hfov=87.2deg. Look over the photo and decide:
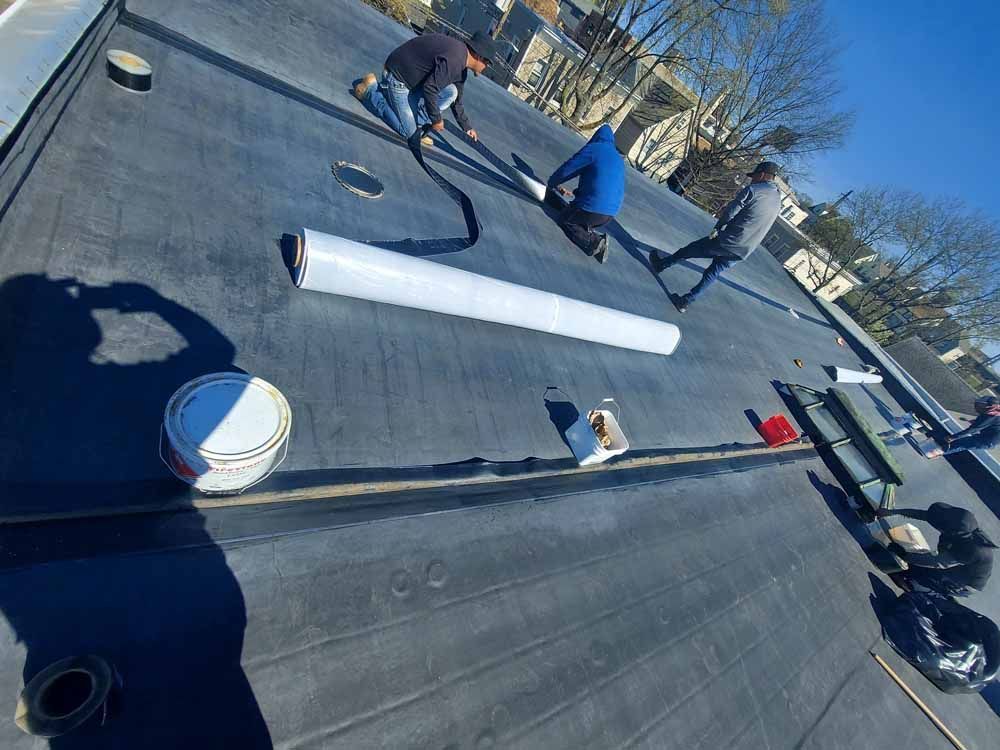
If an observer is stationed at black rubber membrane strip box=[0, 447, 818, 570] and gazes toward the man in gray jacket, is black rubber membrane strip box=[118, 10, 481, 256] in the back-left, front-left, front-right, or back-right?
front-left

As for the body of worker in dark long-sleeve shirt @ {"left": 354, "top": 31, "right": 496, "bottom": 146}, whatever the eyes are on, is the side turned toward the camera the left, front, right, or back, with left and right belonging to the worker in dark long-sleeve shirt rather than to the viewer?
right

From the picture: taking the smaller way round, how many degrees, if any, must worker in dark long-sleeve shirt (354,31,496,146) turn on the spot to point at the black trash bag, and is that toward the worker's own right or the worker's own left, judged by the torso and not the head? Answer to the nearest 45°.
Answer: approximately 45° to the worker's own right

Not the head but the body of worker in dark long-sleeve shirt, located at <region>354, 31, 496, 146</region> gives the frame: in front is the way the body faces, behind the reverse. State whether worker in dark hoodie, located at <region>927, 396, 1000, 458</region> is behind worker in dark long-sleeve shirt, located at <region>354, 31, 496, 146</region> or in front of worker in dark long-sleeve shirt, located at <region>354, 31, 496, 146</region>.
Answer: in front

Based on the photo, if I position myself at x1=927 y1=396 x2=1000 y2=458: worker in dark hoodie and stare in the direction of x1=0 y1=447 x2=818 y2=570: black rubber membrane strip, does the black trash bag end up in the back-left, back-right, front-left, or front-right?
front-left

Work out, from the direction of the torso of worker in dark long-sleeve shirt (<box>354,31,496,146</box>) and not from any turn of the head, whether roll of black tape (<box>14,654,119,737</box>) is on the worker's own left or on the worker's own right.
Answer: on the worker's own right

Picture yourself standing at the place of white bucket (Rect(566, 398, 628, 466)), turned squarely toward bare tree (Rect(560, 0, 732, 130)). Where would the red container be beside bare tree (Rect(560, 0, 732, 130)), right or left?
right

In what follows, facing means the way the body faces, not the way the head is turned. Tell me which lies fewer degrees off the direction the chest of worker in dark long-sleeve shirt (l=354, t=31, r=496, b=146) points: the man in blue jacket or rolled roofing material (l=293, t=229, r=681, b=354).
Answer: the man in blue jacket

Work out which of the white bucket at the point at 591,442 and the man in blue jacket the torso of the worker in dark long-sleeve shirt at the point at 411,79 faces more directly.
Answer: the man in blue jacket

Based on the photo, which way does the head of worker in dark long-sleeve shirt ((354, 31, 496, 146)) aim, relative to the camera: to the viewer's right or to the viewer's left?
to the viewer's right

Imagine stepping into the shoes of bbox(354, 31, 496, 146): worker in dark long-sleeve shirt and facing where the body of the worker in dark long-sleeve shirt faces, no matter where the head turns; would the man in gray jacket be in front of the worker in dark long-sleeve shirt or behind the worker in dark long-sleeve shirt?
in front

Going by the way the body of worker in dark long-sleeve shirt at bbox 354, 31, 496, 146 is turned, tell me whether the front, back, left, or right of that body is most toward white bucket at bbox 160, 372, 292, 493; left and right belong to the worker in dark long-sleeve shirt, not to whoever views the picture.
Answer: right
